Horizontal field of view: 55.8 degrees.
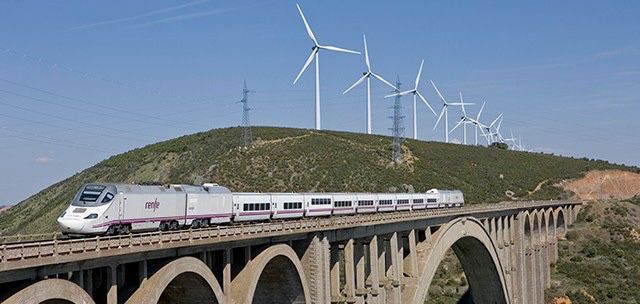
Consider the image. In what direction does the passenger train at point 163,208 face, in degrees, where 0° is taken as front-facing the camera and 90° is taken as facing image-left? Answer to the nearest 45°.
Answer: approximately 45°
